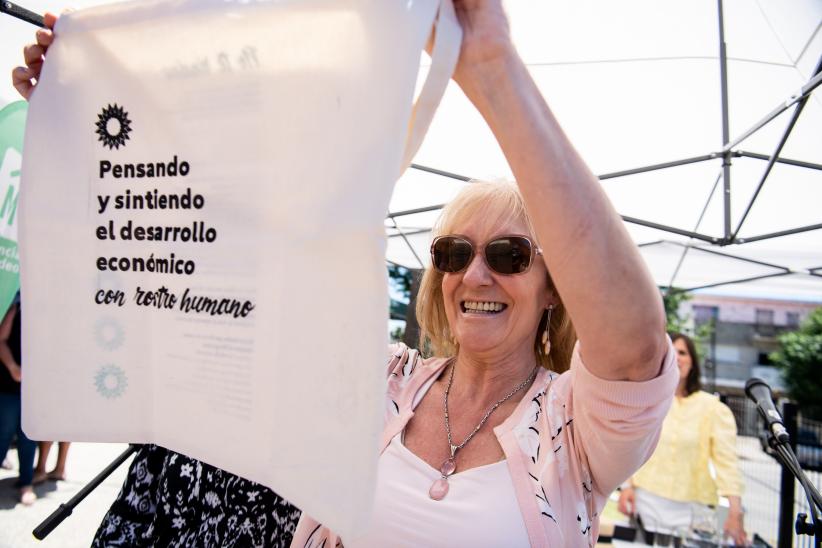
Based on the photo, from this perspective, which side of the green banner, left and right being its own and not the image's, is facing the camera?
front

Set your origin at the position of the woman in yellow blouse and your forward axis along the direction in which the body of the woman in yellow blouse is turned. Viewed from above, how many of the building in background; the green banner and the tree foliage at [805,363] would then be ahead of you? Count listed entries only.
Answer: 1

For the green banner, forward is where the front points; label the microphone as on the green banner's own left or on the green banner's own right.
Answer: on the green banner's own left

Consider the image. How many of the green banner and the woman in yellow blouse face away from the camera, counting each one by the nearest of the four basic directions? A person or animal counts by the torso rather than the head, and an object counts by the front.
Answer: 0

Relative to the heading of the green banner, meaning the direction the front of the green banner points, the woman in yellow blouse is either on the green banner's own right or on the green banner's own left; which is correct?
on the green banner's own left

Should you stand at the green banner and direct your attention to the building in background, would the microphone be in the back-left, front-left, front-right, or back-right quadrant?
front-right

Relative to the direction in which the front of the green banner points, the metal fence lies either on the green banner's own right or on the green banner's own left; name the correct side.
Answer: on the green banner's own left

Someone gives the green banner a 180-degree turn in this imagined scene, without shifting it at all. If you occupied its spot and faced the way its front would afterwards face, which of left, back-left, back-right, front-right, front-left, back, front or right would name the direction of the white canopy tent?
right

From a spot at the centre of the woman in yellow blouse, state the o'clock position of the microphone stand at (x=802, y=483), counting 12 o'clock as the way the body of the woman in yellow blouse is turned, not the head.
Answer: The microphone stand is roughly at 10 o'clock from the woman in yellow blouse.
